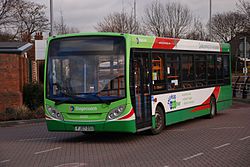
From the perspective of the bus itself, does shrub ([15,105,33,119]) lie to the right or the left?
on its right

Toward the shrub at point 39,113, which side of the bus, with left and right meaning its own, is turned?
right

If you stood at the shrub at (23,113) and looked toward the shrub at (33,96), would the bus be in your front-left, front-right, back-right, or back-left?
back-right

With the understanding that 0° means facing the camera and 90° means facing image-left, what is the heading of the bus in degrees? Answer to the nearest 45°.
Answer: approximately 45°

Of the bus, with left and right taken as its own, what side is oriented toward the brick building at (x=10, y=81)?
right
